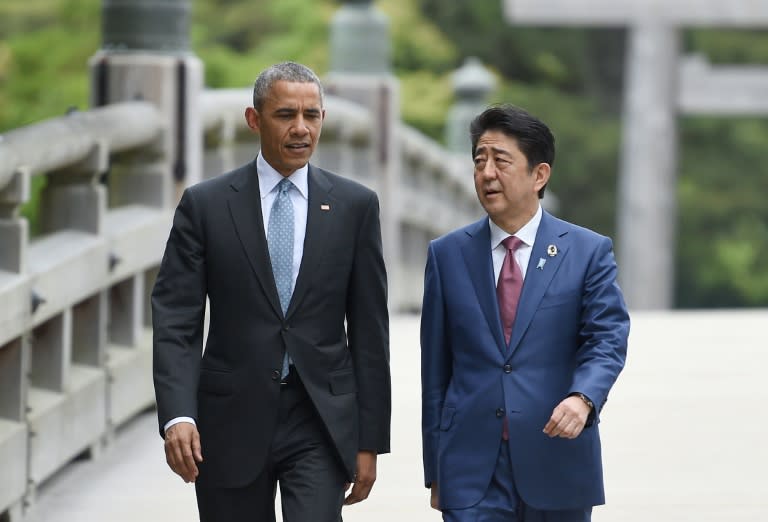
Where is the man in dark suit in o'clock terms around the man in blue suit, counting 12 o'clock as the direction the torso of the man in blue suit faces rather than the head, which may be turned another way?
The man in dark suit is roughly at 3 o'clock from the man in blue suit.

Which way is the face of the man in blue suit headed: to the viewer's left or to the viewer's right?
to the viewer's left

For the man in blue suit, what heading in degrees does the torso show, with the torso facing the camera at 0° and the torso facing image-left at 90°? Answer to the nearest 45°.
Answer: approximately 0°

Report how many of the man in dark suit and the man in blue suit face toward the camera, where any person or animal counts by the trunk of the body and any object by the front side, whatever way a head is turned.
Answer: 2

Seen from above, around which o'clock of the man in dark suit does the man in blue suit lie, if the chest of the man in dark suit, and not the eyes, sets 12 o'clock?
The man in blue suit is roughly at 9 o'clock from the man in dark suit.

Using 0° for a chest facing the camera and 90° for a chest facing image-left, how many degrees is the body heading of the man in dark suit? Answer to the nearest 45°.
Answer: approximately 0°
